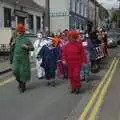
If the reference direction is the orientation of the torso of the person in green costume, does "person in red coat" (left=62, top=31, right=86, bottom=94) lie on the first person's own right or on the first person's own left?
on the first person's own left

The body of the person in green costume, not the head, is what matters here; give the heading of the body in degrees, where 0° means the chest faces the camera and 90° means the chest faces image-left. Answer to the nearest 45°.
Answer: approximately 0°
